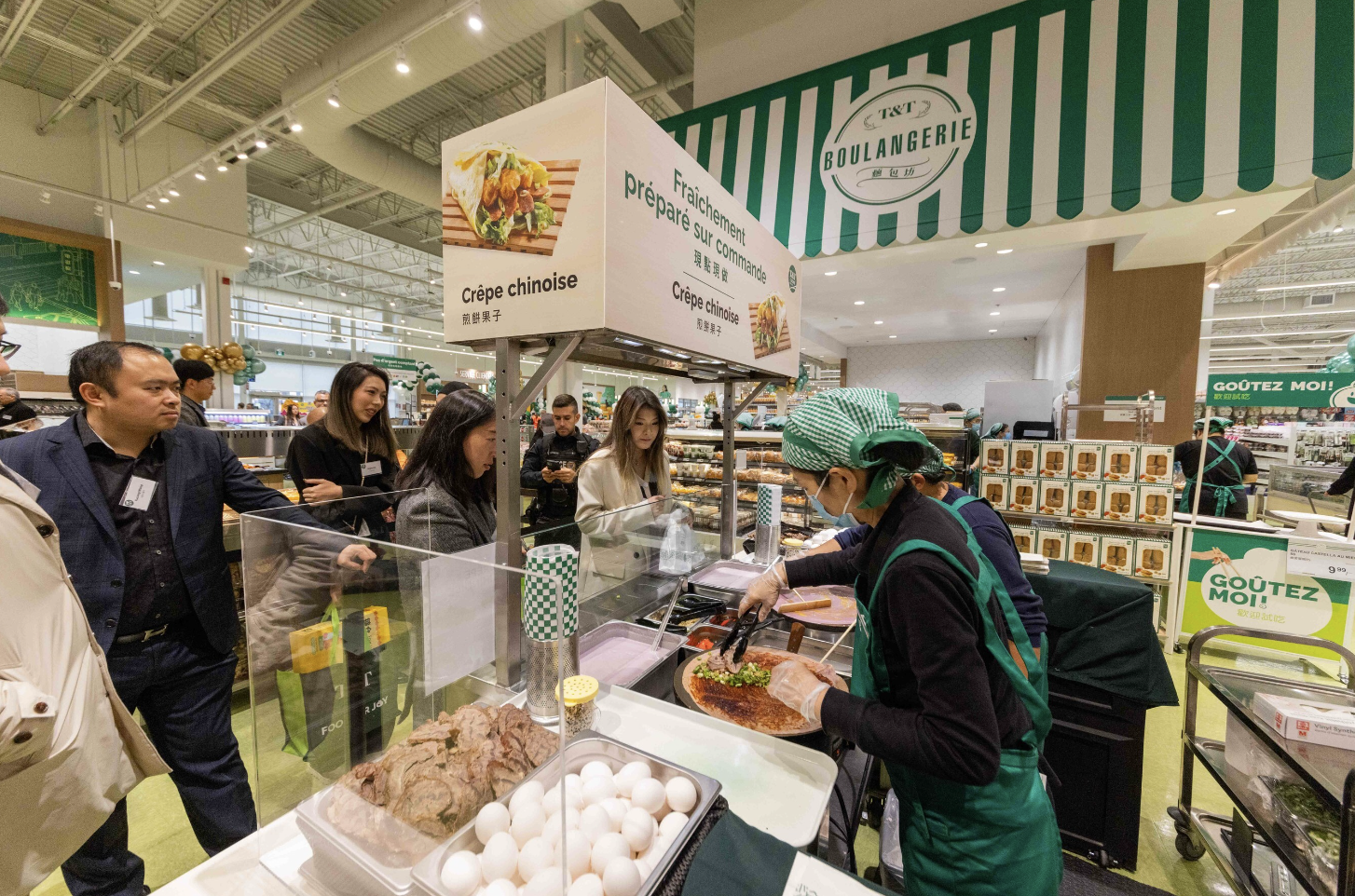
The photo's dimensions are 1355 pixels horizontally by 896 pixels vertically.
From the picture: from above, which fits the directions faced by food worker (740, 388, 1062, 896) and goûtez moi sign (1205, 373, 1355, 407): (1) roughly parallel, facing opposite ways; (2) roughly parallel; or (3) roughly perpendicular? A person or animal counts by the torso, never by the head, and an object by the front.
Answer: roughly perpendicular

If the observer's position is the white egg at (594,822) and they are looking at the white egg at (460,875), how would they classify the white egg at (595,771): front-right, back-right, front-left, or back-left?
back-right

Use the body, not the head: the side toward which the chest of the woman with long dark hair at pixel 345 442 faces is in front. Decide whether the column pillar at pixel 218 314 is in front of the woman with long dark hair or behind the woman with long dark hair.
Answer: behind

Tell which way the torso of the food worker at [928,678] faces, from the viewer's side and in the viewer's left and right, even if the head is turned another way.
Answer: facing to the left of the viewer

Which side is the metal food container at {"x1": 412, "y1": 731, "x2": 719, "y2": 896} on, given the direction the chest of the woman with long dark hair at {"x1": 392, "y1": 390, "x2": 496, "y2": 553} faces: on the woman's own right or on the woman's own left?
on the woman's own right

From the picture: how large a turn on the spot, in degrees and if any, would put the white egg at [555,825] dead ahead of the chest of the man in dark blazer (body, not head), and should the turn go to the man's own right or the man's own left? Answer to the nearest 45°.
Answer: approximately 45° to the man's own right

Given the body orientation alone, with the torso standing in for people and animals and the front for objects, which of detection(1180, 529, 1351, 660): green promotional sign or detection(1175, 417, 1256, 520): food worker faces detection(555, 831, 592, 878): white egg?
the green promotional sign

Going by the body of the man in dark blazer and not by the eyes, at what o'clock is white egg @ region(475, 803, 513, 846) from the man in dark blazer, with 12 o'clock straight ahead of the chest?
The white egg is roughly at 1 o'clock from the man in dark blazer.

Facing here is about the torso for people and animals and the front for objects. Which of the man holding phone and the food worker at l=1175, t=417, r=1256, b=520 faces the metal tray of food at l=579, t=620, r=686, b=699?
the man holding phone

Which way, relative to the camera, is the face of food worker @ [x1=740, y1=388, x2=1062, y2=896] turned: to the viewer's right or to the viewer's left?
to the viewer's left
